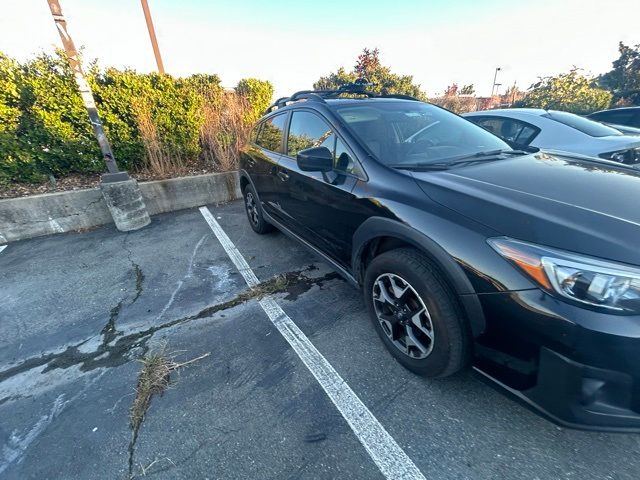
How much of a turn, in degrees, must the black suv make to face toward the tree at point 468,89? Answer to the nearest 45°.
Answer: approximately 135° to its left

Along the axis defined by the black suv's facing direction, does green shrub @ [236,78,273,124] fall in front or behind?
behind

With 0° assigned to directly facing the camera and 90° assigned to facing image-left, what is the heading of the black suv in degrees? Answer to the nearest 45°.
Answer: approximately 315°

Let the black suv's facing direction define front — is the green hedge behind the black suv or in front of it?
behind

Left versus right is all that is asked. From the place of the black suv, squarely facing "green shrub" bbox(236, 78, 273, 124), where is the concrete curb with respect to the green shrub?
left

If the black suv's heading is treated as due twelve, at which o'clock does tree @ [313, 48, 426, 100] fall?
The tree is roughly at 7 o'clock from the black suv.
